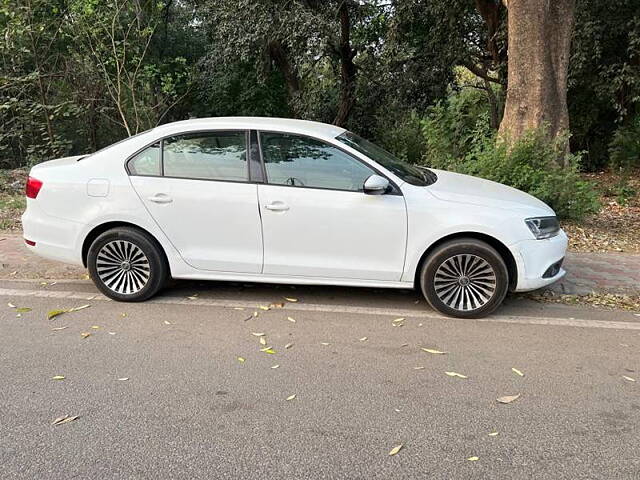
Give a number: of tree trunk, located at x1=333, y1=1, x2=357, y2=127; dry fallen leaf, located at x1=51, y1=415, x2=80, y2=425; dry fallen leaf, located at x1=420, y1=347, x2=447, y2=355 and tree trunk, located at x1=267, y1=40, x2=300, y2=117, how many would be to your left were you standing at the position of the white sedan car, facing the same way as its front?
2

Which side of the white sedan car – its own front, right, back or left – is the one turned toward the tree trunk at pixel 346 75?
left

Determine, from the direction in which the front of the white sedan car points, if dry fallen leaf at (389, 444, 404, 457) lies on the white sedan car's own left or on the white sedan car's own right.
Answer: on the white sedan car's own right

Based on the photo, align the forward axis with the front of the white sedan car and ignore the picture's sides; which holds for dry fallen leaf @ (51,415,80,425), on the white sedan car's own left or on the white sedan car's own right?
on the white sedan car's own right

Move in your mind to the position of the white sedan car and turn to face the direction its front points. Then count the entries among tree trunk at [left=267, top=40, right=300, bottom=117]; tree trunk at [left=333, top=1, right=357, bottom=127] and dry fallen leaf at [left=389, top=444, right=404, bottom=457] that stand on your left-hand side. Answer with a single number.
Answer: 2

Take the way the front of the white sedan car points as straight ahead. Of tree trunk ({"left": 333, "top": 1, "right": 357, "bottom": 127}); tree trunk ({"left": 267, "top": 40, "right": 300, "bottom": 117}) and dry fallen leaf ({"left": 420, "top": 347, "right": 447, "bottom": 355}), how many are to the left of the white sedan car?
2

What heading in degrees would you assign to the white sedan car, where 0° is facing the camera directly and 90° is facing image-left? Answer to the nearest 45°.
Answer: approximately 270°

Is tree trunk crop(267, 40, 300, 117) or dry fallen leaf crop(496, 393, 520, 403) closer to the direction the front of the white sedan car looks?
the dry fallen leaf

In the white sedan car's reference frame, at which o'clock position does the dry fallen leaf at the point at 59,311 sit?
The dry fallen leaf is roughly at 6 o'clock from the white sedan car.

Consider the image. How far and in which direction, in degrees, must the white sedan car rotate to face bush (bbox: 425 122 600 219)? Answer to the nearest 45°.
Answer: approximately 45° to its left

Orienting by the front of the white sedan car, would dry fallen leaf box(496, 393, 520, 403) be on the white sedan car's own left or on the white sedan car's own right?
on the white sedan car's own right
